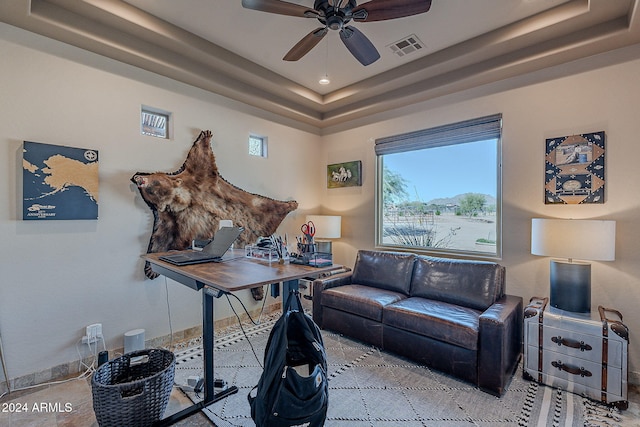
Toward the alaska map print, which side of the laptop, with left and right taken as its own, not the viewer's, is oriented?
front

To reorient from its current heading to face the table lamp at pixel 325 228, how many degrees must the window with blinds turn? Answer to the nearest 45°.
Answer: approximately 45° to its right

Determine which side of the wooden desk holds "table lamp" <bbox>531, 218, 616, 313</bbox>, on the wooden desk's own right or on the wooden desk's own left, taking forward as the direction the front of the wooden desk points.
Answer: on the wooden desk's own left

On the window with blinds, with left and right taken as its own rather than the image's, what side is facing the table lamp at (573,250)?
left

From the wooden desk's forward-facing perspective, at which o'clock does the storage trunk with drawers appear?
The storage trunk with drawers is roughly at 8 o'clock from the wooden desk.

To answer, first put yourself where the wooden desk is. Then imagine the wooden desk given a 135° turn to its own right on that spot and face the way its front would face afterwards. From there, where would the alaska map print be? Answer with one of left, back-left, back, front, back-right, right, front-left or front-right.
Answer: front-left

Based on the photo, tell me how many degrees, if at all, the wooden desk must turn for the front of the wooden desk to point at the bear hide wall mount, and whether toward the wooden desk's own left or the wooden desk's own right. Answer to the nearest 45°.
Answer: approximately 135° to the wooden desk's own right

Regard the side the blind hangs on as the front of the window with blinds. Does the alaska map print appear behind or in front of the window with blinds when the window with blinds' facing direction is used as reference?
in front

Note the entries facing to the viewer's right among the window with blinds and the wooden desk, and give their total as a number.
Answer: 0

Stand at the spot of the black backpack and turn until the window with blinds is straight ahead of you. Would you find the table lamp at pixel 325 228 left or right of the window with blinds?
left

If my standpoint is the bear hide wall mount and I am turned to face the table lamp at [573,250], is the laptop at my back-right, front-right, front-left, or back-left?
front-right

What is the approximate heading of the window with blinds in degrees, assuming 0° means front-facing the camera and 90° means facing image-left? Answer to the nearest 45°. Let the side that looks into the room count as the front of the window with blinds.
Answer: approximately 45°
